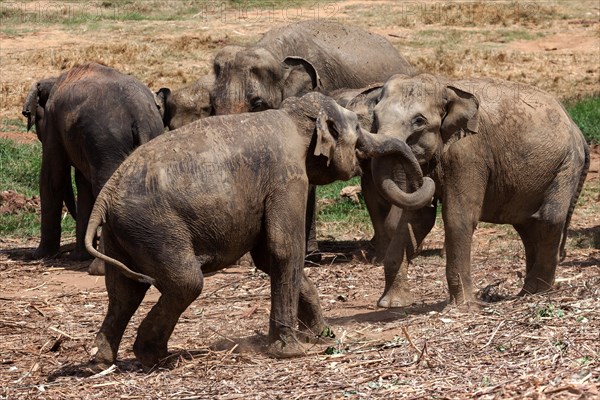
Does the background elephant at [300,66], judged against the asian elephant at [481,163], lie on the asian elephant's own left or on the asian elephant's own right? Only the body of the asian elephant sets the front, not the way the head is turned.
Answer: on the asian elephant's own right

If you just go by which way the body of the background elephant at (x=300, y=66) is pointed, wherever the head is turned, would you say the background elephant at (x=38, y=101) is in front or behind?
in front

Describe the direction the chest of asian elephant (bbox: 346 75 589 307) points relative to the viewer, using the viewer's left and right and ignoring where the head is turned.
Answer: facing the viewer and to the left of the viewer

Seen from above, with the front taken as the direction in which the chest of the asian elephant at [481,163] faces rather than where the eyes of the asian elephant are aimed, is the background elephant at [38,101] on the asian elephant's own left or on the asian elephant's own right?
on the asian elephant's own right

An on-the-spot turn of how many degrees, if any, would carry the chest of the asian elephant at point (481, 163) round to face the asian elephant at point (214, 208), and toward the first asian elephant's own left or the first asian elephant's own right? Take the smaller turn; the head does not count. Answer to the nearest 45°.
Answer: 0° — it already faces it

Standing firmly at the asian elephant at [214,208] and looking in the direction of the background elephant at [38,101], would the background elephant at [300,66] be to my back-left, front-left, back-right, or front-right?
front-right

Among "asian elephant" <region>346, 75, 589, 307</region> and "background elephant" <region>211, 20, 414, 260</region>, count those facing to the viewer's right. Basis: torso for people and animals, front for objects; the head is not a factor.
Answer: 0

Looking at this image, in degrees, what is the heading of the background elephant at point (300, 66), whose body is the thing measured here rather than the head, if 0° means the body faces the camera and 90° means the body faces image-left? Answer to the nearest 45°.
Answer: approximately 45°
